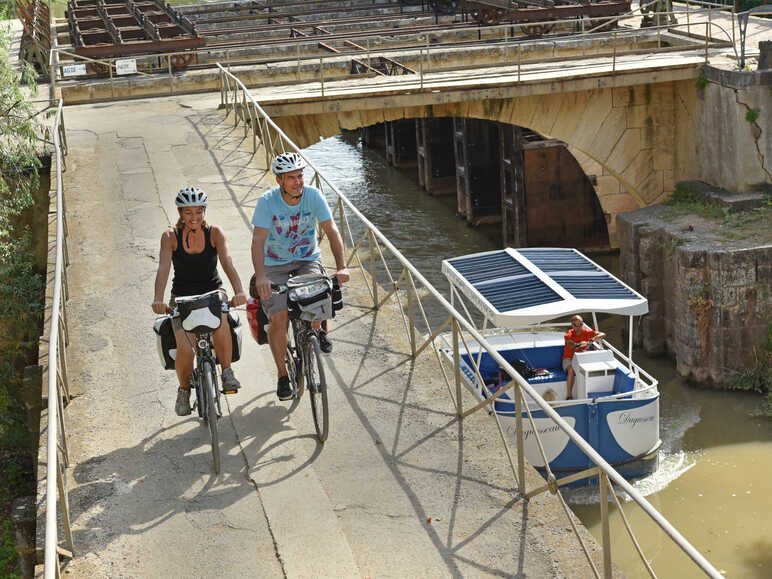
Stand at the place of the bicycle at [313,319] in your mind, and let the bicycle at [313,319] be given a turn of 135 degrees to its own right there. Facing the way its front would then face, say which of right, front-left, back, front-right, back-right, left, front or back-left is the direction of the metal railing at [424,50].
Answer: front-right

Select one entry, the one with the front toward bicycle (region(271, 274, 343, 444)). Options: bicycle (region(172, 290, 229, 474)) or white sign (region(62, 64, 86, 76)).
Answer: the white sign

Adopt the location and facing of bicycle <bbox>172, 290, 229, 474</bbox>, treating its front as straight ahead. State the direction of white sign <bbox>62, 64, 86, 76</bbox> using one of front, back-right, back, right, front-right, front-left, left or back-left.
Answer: back

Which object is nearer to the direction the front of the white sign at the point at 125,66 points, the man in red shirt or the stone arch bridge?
the man in red shirt

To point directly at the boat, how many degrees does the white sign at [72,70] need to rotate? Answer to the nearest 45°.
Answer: approximately 45° to its left

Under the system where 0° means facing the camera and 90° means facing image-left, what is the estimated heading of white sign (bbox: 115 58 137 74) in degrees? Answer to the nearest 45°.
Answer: approximately 0°

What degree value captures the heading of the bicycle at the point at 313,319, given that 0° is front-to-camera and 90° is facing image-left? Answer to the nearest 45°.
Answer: approximately 0°

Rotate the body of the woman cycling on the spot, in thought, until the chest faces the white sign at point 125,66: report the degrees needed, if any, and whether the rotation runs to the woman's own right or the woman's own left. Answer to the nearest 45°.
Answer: approximately 180°
